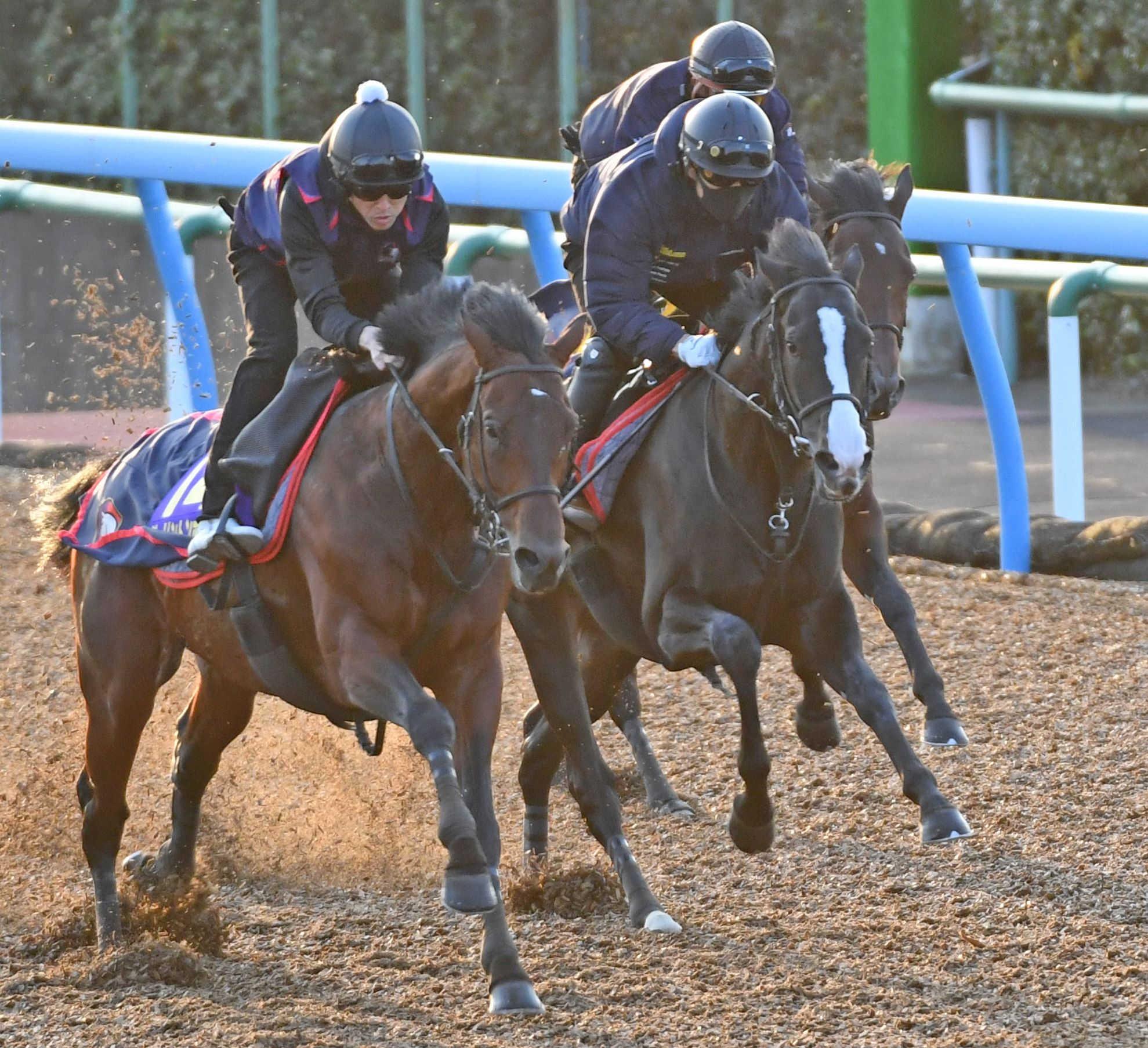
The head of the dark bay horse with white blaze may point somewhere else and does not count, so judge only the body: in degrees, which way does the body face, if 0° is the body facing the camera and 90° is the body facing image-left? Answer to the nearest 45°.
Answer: approximately 315°

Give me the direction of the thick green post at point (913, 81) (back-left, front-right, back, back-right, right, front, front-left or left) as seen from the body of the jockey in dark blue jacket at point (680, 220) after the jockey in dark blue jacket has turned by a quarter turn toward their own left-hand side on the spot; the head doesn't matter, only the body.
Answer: front-left

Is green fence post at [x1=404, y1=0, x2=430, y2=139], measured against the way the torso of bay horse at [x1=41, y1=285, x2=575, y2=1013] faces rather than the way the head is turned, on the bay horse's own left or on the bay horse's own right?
on the bay horse's own left

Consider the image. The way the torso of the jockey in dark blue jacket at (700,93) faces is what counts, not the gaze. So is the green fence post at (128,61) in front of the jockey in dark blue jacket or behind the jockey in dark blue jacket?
behind

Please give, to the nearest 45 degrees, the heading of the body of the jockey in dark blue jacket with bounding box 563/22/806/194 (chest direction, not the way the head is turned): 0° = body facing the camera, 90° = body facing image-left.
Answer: approximately 315°

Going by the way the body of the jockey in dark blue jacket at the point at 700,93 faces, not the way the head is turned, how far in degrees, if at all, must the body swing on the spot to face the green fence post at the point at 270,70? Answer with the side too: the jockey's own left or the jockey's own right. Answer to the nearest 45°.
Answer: approximately 135° to the jockey's own left

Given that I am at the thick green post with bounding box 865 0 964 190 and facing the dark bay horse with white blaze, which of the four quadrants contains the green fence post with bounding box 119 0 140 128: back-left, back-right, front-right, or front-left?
back-right

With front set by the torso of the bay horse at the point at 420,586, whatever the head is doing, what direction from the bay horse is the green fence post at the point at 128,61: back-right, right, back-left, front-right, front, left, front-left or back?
back-left

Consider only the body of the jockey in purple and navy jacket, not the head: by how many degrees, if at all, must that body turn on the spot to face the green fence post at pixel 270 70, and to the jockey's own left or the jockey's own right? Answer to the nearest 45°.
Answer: approximately 135° to the jockey's own left

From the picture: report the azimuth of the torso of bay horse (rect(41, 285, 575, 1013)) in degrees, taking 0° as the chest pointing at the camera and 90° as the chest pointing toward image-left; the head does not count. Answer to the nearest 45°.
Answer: approximately 315°
